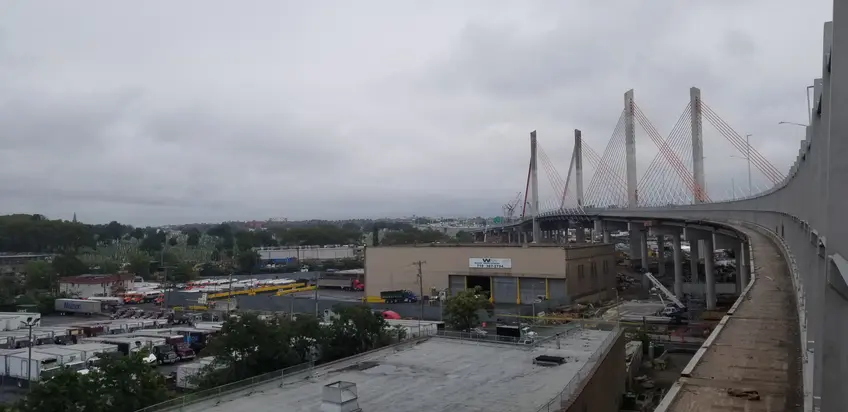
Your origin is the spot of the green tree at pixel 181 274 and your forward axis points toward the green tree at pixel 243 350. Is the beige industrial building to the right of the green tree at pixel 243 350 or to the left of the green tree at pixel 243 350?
left

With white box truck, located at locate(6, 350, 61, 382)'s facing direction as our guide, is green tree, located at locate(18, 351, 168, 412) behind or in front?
in front

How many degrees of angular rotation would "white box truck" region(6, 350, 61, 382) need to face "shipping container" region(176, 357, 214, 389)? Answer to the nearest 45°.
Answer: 0° — it already faces it

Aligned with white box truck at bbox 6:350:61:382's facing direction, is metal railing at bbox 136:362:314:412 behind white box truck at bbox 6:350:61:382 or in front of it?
in front

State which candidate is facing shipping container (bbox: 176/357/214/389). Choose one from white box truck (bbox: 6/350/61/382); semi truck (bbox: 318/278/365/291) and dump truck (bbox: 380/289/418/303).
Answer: the white box truck

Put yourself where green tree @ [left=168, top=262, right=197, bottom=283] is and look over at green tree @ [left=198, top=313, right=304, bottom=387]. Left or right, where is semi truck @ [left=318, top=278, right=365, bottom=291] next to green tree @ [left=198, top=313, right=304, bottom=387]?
left

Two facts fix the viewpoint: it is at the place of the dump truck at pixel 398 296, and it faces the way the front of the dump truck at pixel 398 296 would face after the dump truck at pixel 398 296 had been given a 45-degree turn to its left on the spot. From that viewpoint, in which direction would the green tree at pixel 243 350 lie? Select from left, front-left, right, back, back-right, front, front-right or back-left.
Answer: back-right

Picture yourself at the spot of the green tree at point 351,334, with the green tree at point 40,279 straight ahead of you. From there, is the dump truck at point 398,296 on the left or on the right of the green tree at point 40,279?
right

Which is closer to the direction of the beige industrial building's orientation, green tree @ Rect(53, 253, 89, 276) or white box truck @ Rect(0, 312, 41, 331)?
the white box truck

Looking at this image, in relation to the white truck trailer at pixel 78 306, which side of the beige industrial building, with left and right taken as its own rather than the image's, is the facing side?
right

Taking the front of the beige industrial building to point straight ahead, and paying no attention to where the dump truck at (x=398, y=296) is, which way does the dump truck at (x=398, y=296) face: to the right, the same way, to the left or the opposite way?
to the left
